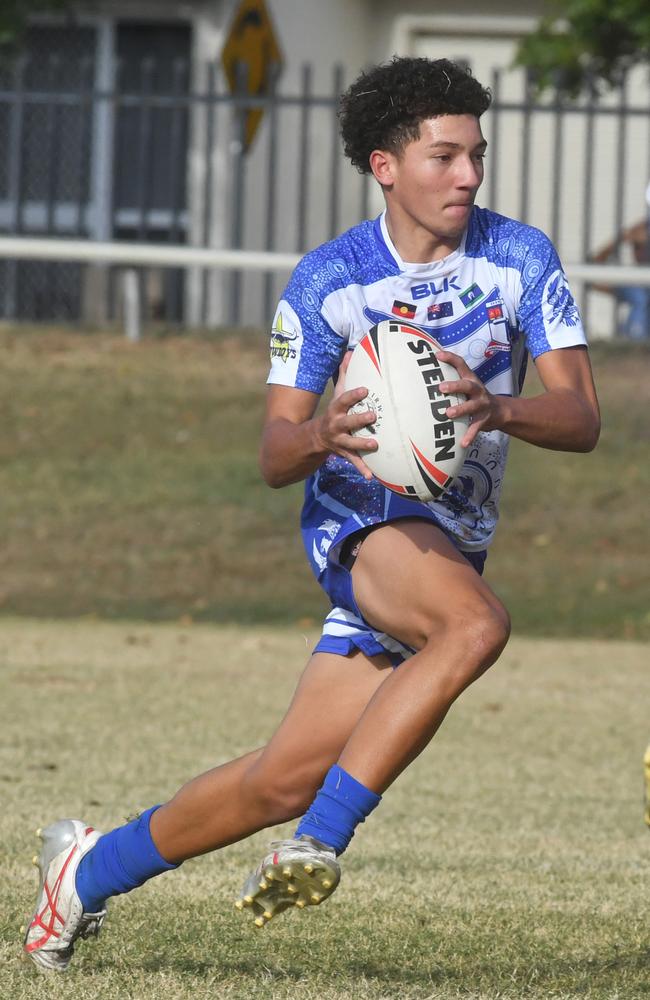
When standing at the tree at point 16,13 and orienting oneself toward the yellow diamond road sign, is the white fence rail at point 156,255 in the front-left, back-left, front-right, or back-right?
front-right

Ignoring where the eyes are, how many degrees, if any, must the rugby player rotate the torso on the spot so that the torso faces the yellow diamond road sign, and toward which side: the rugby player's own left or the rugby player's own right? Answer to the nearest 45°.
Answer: approximately 135° to the rugby player's own left

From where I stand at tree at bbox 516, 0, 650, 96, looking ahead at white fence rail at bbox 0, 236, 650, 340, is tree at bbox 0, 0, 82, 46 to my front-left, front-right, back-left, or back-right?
front-right

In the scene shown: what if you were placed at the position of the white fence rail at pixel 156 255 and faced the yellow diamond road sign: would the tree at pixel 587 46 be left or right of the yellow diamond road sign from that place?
right

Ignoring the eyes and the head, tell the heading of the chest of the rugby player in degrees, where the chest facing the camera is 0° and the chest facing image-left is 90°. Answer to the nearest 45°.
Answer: approximately 315°

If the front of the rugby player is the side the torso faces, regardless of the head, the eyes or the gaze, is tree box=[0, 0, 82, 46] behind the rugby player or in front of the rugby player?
behind

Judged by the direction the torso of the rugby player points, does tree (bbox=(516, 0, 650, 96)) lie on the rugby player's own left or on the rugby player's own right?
on the rugby player's own left

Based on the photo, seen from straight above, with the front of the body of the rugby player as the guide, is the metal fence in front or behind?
behind

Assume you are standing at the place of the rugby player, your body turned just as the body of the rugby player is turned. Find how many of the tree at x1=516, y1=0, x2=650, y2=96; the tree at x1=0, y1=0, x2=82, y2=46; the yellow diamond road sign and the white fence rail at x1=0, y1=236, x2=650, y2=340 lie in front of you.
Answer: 0

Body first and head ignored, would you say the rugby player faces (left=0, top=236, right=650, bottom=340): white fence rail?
no

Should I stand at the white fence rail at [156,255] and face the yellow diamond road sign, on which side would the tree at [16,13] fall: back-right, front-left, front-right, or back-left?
front-left
